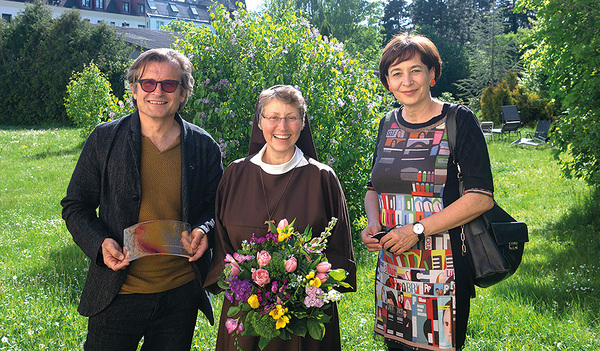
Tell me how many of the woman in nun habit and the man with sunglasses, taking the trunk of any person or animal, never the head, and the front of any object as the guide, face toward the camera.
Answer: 2

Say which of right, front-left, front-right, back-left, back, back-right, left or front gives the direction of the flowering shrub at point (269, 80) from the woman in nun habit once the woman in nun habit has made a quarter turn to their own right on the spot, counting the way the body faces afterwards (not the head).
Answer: right

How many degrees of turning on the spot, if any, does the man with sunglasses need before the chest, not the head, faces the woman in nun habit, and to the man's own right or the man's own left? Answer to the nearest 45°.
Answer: approximately 90° to the man's own left

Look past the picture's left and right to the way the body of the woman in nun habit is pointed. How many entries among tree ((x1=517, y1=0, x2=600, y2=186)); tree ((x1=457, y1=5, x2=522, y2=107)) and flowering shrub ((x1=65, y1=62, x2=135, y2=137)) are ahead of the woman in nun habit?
0

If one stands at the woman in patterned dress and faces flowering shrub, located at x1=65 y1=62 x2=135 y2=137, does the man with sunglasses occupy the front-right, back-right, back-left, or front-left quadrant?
front-left

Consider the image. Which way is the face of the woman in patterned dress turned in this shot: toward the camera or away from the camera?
toward the camera

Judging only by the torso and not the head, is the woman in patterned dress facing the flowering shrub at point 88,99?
no

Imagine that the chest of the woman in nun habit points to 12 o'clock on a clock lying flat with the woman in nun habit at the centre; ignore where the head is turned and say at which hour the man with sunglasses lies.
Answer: The man with sunglasses is roughly at 3 o'clock from the woman in nun habit.

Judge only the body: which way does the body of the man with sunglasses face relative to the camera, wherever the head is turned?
toward the camera

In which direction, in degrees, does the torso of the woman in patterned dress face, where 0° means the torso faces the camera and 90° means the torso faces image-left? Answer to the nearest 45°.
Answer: approximately 45°

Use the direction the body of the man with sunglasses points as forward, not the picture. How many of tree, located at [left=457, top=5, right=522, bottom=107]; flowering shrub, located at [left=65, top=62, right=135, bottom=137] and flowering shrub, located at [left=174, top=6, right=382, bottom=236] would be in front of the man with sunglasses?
0

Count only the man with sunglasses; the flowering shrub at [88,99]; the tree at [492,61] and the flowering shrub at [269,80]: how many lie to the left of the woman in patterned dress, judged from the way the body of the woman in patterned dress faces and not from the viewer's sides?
0

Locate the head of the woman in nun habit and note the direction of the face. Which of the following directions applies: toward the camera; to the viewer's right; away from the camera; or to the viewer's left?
toward the camera

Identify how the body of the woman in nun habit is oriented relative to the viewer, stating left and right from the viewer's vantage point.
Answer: facing the viewer

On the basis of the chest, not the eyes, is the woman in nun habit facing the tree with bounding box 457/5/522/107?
no
